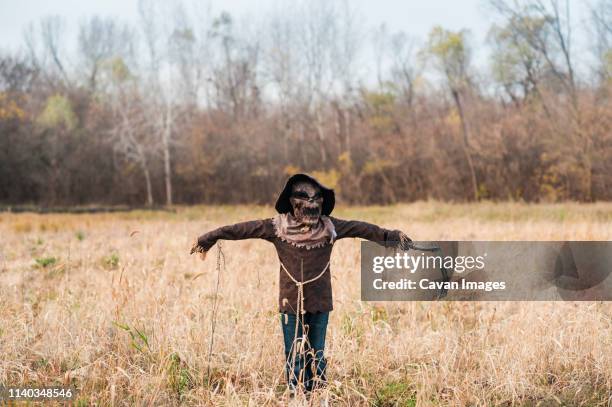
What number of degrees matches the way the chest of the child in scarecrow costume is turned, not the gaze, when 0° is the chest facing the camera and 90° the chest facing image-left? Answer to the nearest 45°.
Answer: approximately 0°
